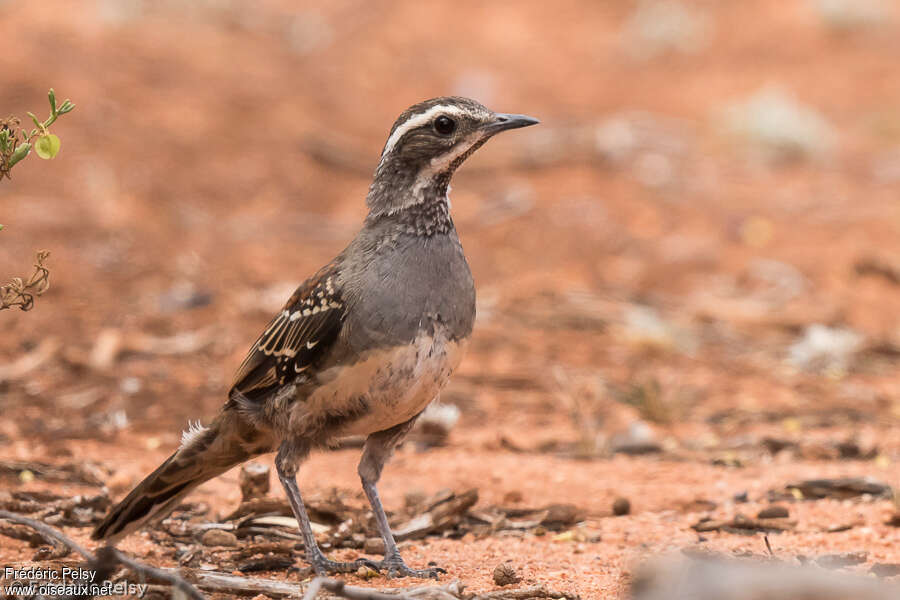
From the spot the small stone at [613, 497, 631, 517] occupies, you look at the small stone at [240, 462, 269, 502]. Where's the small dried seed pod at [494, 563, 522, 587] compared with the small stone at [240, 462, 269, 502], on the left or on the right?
left

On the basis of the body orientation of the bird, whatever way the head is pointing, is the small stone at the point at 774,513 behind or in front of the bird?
in front

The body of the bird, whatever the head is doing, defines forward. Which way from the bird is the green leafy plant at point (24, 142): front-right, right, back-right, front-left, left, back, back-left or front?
back-right

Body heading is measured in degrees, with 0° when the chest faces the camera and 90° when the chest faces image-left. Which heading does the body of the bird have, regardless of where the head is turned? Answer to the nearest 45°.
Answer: approximately 270°

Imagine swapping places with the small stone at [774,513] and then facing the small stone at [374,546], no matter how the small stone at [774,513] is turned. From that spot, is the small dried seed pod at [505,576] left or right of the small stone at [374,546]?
left

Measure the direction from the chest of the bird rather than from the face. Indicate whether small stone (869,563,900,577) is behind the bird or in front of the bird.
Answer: in front

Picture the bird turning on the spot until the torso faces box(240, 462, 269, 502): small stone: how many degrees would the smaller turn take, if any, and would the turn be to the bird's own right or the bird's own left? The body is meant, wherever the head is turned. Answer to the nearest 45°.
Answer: approximately 135° to the bird's own left

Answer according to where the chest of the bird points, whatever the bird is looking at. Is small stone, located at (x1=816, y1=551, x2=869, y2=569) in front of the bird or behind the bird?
in front

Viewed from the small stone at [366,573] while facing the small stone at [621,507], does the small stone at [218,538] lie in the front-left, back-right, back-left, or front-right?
back-left

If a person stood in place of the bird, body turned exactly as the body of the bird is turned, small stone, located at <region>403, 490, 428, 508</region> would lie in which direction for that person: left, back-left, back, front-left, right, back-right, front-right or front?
left
